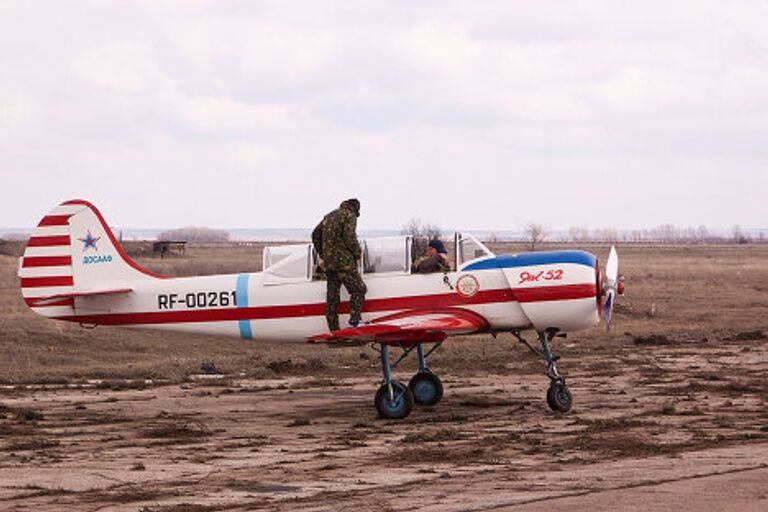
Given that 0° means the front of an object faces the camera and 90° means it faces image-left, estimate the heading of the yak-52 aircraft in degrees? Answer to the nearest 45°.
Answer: approximately 270°

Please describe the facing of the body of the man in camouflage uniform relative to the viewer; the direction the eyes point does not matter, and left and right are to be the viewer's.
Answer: facing away from the viewer and to the right of the viewer

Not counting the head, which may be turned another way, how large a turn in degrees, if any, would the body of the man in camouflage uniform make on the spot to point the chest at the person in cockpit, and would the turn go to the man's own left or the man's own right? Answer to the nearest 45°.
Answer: approximately 45° to the man's own right
